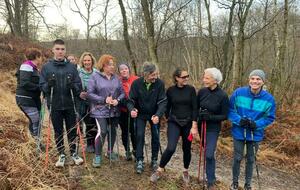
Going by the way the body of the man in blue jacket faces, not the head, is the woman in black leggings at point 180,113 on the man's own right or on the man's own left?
on the man's own right

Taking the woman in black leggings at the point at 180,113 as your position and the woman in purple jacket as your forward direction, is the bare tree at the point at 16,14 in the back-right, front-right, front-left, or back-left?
front-right

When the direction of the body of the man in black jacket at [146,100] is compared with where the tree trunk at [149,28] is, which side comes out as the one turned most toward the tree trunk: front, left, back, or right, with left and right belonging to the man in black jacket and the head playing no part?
back

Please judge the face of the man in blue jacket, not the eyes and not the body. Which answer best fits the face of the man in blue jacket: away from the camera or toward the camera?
toward the camera

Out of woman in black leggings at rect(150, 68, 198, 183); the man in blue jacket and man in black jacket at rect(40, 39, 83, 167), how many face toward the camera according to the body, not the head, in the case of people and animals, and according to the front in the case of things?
3

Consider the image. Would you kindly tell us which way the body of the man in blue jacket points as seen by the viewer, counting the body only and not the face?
toward the camera

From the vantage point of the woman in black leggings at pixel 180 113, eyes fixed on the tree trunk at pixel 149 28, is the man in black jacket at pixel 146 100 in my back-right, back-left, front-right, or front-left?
front-left

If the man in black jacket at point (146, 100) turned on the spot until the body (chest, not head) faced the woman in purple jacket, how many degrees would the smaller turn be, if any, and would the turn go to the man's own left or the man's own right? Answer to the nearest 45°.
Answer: approximately 90° to the man's own right

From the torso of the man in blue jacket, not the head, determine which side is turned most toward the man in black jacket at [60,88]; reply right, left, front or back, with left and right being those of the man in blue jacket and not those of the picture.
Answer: right

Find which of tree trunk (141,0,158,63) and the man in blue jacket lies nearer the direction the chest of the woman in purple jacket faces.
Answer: the man in blue jacket

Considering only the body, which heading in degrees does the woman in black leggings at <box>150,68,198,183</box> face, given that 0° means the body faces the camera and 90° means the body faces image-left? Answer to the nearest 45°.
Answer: approximately 0°

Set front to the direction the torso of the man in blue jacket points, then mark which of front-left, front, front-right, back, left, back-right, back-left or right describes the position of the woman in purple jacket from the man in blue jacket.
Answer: right

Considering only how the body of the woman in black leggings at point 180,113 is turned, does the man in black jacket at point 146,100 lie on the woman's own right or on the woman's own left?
on the woman's own right

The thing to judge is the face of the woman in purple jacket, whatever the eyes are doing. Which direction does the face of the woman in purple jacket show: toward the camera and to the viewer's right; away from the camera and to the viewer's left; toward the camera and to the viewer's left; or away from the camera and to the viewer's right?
toward the camera and to the viewer's right

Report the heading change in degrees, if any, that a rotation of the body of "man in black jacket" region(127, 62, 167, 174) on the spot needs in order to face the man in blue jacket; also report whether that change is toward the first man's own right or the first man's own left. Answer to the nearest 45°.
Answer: approximately 90° to the first man's own left

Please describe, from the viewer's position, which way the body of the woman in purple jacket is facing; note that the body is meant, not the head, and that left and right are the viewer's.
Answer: facing the viewer and to the right of the viewer

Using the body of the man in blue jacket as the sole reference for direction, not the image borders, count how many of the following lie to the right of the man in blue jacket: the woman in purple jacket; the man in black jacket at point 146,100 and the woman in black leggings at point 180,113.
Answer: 3
